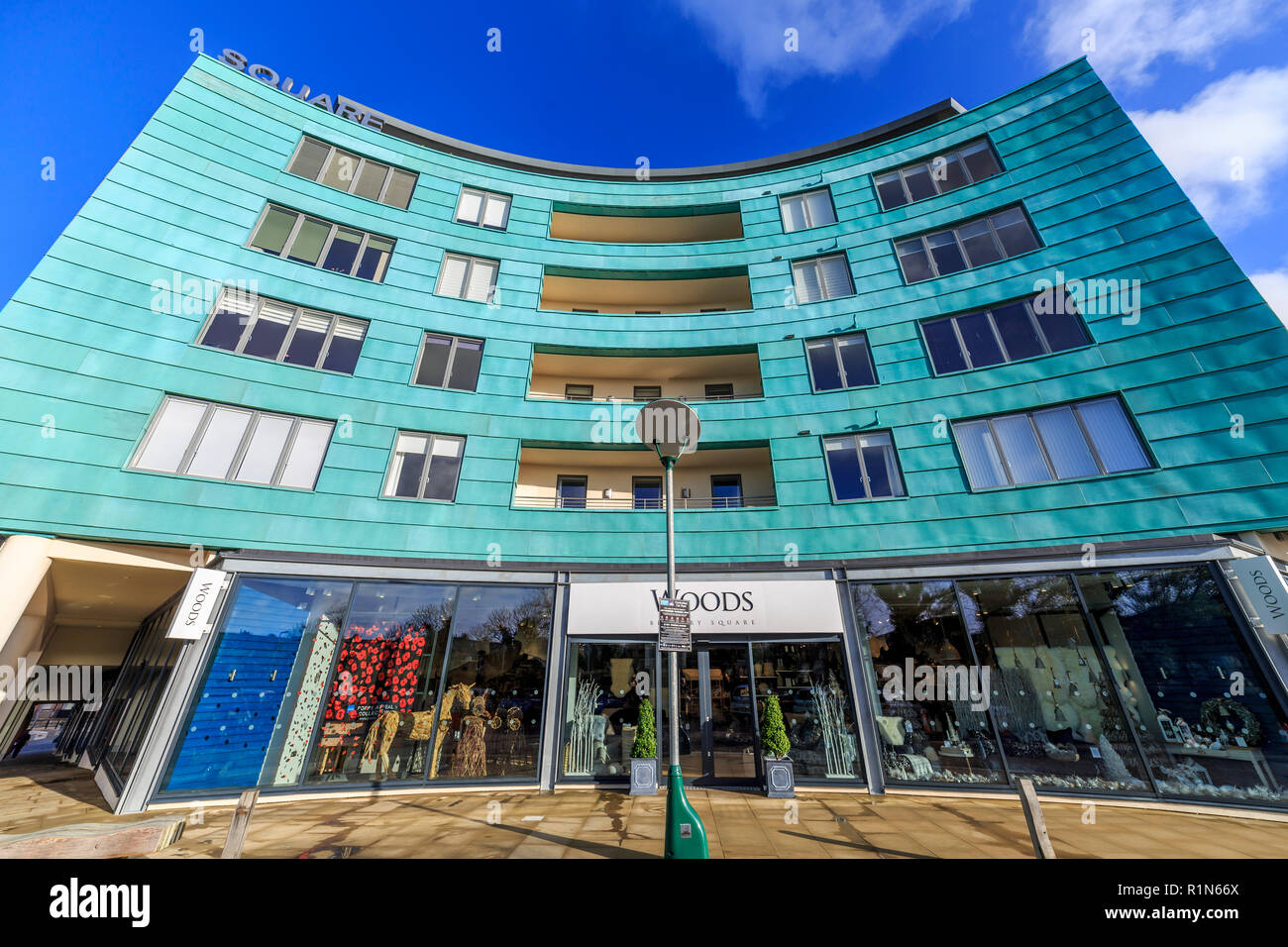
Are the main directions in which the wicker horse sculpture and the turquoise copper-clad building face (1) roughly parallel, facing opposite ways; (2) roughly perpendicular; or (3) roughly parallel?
roughly perpendicular

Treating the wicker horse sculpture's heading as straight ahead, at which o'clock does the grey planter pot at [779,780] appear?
The grey planter pot is roughly at 1 o'clock from the wicker horse sculpture.

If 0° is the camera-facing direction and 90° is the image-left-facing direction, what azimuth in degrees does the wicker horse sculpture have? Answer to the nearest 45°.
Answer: approximately 270°

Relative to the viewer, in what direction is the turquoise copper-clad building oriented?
toward the camera

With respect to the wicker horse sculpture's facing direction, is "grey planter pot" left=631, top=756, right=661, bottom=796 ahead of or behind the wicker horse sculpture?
ahead
